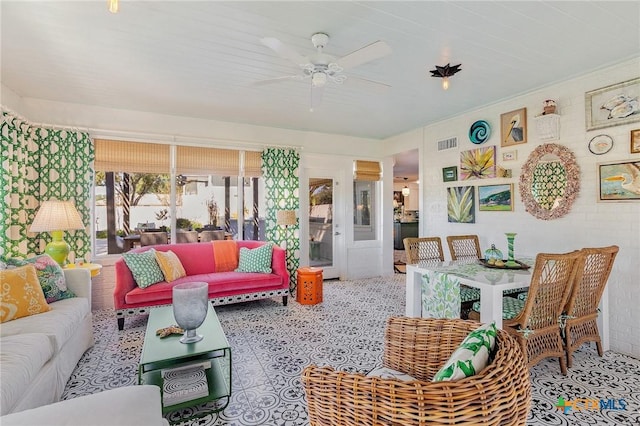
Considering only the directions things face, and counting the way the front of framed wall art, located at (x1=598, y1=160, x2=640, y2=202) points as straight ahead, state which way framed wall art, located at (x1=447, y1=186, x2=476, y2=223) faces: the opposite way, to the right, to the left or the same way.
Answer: the same way

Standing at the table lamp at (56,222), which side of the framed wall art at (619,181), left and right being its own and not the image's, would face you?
front

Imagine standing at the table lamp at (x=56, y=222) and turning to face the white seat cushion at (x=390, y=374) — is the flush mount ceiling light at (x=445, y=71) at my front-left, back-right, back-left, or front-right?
front-left

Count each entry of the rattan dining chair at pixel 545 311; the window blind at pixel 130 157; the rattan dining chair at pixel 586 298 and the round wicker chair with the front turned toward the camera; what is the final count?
1

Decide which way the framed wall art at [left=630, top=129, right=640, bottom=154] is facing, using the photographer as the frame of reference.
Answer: facing the viewer and to the left of the viewer

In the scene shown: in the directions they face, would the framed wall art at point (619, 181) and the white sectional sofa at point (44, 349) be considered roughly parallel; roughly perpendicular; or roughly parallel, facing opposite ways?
roughly parallel, facing opposite ways

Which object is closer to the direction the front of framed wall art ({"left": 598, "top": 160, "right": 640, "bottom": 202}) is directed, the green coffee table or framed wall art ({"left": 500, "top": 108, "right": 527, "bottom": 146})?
the green coffee table

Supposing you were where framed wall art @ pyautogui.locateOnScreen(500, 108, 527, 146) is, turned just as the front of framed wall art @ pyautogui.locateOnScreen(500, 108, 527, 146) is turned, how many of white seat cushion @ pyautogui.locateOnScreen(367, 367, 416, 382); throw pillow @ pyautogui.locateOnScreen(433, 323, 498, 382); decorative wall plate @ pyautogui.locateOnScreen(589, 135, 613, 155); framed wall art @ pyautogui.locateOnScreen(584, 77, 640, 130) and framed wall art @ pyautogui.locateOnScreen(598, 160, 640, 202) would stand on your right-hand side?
0

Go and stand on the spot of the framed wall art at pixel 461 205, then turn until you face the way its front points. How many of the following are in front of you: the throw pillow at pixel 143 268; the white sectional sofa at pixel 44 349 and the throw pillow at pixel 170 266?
3

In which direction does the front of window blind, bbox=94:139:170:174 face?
toward the camera

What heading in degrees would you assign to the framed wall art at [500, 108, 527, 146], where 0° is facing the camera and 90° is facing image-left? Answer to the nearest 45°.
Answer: approximately 45°

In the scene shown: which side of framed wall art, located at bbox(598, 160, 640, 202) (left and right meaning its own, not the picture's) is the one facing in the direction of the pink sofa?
front

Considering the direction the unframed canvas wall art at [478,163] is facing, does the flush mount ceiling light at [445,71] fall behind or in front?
in front

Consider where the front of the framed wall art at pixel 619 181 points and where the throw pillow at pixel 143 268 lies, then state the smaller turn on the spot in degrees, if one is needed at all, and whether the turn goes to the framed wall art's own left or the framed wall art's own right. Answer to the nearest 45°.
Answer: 0° — it already faces it

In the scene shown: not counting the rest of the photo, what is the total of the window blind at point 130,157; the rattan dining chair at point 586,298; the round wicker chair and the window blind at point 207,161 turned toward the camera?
2

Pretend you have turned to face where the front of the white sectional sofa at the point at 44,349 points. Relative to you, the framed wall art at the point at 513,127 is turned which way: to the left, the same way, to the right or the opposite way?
the opposite way

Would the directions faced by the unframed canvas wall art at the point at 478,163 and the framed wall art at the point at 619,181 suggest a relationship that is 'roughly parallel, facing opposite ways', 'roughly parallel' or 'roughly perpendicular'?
roughly parallel

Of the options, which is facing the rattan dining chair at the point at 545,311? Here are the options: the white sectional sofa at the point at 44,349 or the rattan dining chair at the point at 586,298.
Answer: the white sectional sofa
